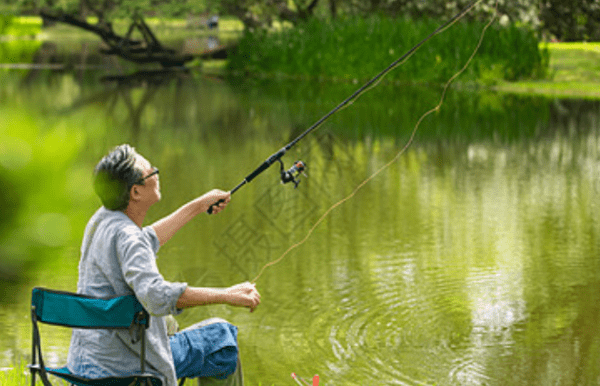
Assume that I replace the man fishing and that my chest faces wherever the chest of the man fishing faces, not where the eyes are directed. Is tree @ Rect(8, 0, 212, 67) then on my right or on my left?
on my left

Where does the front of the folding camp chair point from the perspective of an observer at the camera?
facing away from the viewer and to the right of the viewer

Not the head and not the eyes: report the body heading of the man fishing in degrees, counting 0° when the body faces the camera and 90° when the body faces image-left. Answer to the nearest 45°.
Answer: approximately 225°

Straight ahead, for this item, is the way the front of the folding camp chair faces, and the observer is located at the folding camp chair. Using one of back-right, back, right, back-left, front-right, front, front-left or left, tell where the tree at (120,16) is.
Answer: front-left

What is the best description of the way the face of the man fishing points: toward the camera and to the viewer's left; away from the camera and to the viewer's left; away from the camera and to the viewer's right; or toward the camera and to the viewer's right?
away from the camera and to the viewer's right
